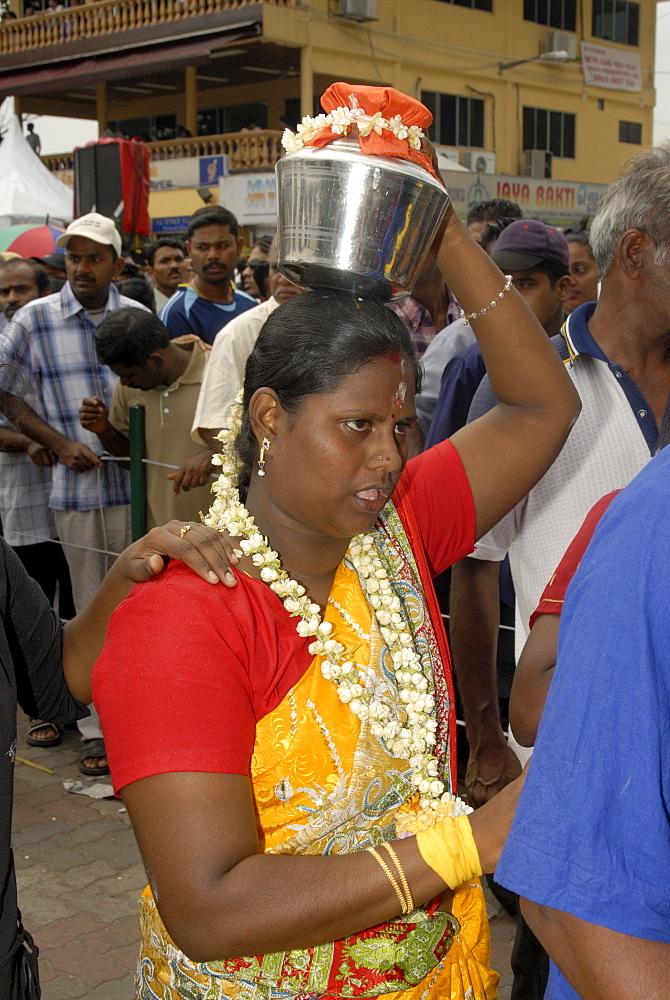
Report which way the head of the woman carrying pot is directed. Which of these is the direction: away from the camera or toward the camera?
toward the camera

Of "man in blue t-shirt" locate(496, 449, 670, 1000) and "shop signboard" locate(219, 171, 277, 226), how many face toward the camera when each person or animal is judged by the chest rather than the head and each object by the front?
1

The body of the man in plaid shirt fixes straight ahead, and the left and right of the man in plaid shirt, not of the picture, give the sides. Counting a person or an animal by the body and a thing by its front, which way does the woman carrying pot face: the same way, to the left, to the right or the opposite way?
the same way

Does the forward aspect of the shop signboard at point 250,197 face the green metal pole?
yes

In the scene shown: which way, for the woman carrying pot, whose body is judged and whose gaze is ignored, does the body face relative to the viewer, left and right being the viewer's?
facing the viewer and to the right of the viewer

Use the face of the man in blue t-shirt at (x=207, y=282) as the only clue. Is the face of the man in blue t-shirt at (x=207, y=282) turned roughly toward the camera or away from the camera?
toward the camera

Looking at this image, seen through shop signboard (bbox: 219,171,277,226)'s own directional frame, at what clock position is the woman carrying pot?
The woman carrying pot is roughly at 12 o'clock from the shop signboard.

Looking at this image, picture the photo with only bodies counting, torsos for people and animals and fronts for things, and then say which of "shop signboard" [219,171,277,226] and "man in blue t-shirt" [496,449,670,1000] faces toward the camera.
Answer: the shop signboard

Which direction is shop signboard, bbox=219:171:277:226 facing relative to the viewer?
toward the camera

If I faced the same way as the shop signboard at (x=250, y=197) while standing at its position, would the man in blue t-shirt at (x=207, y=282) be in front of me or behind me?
in front
